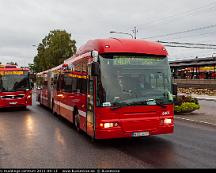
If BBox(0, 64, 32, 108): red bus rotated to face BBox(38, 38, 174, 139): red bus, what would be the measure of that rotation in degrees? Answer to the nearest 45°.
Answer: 0° — it already faces it

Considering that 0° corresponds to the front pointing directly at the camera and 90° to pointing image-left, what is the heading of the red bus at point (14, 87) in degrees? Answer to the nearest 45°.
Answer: approximately 0°

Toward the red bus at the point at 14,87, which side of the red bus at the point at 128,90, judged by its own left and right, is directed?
back
